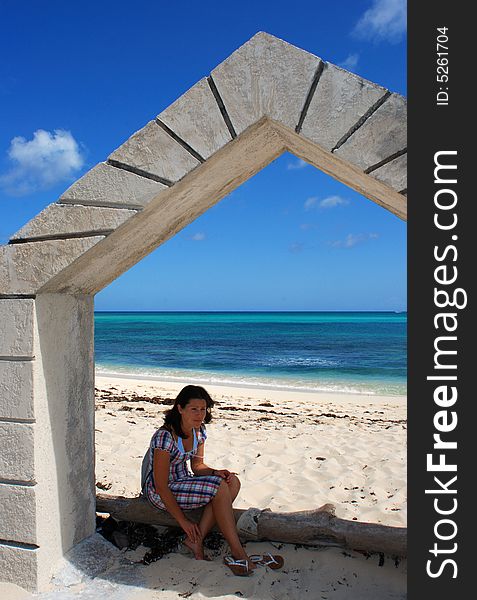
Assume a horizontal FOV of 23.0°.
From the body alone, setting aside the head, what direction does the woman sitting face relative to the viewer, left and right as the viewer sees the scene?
facing the viewer and to the right of the viewer
